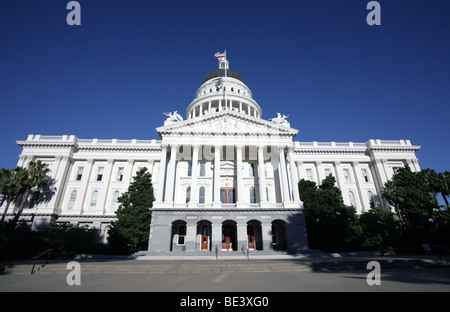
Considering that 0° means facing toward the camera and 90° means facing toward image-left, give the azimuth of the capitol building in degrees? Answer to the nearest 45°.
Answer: approximately 0°

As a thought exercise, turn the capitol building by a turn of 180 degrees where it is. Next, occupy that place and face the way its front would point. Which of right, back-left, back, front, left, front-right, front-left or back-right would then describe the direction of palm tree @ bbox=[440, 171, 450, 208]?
right

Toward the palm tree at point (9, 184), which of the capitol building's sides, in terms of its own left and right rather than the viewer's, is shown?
right

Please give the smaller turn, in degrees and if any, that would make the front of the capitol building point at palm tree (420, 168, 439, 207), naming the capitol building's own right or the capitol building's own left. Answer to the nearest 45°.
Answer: approximately 90° to the capitol building's own left
